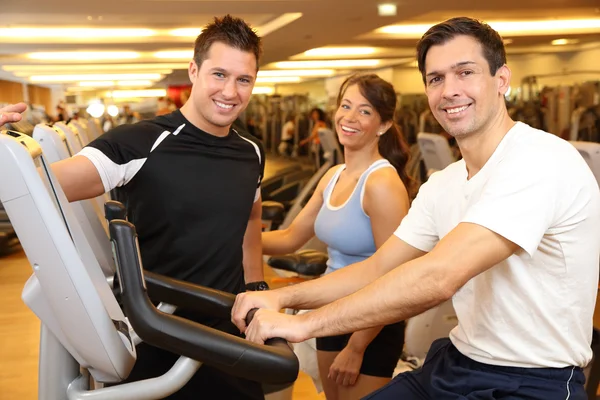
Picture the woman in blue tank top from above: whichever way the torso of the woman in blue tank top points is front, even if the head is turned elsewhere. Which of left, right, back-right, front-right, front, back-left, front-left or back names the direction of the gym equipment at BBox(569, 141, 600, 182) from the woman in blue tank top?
back

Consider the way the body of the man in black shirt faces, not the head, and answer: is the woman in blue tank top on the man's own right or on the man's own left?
on the man's own left

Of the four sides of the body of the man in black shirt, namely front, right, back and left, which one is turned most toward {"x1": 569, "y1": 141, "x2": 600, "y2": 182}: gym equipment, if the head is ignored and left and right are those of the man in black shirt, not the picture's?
left

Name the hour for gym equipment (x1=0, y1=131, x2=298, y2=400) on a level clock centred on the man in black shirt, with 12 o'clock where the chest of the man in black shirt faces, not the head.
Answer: The gym equipment is roughly at 2 o'clock from the man in black shirt.

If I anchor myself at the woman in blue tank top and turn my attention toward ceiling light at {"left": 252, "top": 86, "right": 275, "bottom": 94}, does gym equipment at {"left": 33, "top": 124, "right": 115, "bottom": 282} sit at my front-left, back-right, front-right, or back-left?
back-left

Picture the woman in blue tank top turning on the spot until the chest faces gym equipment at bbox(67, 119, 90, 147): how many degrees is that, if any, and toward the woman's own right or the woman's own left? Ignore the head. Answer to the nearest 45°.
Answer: approximately 90° to the woman's own right

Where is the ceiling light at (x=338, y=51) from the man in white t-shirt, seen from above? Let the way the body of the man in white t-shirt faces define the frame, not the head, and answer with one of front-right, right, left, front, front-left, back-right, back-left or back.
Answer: back-right

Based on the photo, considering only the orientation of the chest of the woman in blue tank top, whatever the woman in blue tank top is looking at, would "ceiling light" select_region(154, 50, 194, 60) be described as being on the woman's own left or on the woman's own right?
on the woman's own right

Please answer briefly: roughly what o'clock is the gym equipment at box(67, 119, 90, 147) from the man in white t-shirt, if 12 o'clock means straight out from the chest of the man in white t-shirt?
The gym equipment is roughly at 3 o'clock from the man in white t-shirt.

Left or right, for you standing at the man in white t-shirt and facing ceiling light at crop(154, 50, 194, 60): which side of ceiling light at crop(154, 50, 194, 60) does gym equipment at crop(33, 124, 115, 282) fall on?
left
